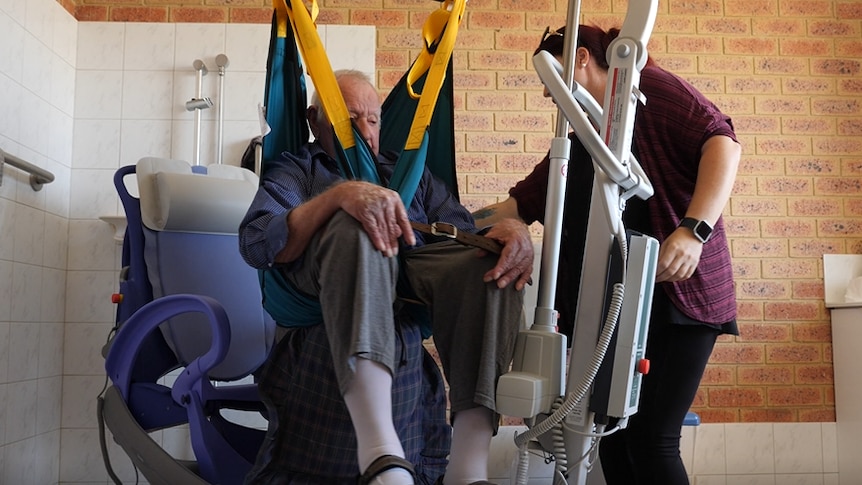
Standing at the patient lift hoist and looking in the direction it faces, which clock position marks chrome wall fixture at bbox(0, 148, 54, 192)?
The chrome wall fixture is roughly at 1 o'clock from the patient lift hoist.

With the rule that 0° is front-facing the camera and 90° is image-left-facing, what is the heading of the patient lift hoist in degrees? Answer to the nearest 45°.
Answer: approximately 90°

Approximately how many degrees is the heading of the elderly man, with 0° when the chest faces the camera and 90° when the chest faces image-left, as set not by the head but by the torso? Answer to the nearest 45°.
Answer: approximately 315°

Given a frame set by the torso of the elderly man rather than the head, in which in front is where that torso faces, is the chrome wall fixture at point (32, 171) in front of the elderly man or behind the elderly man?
behind
